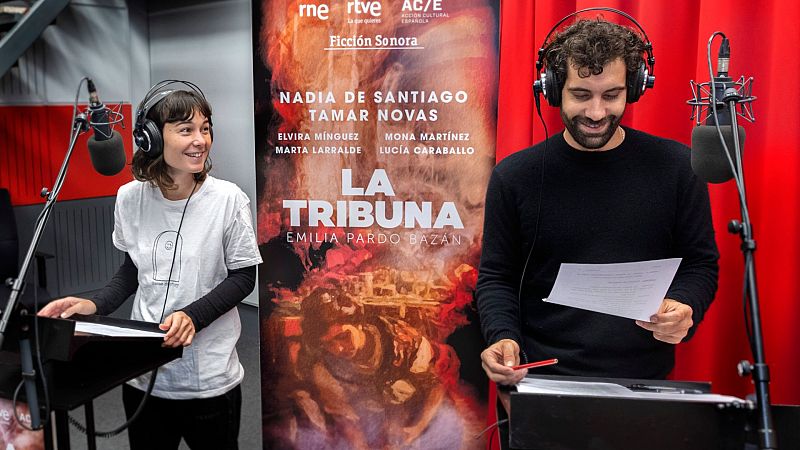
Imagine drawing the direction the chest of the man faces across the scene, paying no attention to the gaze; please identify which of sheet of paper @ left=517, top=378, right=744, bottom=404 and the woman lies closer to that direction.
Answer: the sheet of paper

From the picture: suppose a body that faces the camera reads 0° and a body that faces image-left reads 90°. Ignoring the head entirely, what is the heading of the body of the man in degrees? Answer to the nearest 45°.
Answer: approximately 0°

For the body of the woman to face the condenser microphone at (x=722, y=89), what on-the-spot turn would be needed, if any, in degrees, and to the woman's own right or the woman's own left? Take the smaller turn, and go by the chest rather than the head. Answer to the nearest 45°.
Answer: approximately 90° to the woman's own left

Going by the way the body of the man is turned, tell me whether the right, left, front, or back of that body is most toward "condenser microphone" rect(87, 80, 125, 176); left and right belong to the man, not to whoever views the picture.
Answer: right

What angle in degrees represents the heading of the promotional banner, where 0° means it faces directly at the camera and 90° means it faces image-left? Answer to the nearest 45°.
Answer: approximately 0°

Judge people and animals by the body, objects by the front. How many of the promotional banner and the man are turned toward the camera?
2

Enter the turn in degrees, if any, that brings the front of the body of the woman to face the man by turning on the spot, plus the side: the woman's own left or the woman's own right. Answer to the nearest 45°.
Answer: approximately 90° to the woman's own left

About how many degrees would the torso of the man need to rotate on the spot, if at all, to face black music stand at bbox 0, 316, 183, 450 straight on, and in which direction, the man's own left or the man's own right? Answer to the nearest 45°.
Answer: approximately 45° to the man's own right
